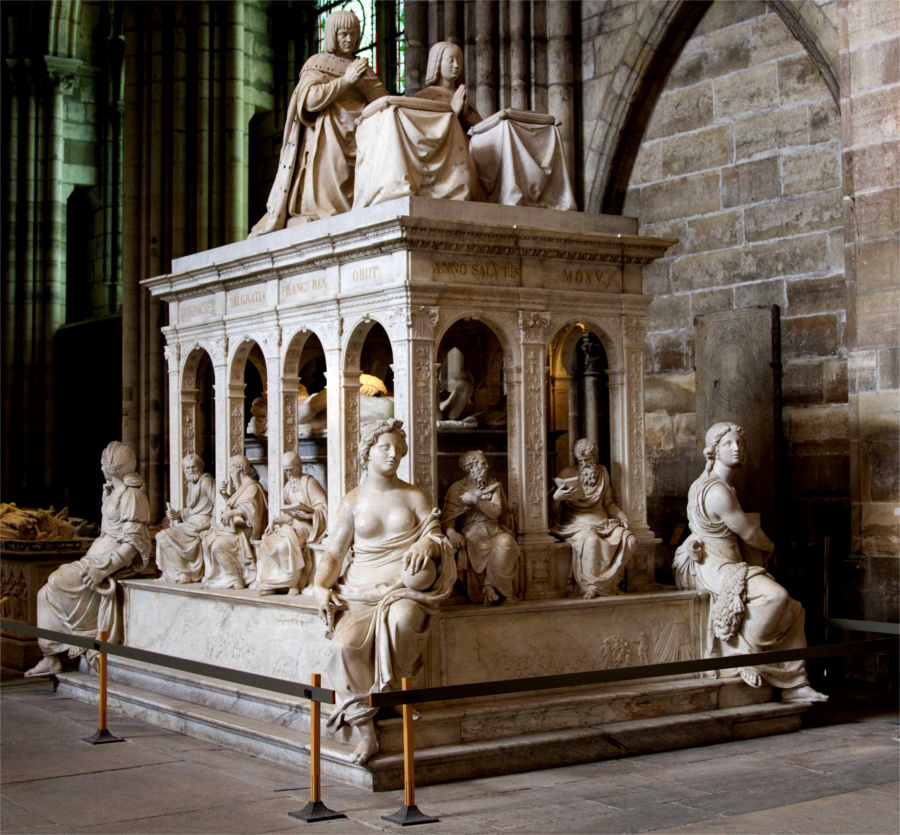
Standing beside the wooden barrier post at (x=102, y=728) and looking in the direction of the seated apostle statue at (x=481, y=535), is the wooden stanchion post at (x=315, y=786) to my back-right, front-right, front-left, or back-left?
front-right

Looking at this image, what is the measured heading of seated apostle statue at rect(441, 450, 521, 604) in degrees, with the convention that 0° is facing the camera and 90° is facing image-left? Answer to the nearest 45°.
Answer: approximately 315°

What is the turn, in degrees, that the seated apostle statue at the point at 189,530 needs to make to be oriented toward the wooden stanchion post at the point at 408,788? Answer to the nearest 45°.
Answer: approximately 45° to its left

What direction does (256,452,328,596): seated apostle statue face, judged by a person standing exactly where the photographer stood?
facing the viewer and to the left of the viewer

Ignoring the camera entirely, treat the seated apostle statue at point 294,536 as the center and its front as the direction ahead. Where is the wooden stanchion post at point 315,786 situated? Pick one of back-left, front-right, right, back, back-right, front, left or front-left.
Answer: front-left

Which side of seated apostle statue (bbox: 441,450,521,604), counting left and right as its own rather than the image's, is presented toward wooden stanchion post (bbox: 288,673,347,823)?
right

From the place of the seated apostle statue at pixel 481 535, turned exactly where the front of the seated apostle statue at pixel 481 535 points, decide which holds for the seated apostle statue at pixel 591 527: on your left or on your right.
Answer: on your left

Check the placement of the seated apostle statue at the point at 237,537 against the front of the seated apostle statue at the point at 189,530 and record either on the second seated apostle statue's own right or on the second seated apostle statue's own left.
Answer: on the second seated apostle statue's own left

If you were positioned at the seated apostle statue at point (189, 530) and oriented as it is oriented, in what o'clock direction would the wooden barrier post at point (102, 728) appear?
The wooden barrier post is roughly at 11 o'clock from the seated apostle statue.

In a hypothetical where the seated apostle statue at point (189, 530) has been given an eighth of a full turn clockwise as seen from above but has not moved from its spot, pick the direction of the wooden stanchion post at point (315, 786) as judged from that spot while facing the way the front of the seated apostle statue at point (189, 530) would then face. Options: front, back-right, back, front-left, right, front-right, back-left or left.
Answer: left

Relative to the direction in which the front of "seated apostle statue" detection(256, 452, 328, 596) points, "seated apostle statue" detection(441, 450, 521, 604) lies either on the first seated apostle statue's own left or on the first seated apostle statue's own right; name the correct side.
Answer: on the first seated apostle statue's own left

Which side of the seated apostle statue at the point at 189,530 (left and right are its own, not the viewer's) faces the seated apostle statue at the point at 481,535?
left

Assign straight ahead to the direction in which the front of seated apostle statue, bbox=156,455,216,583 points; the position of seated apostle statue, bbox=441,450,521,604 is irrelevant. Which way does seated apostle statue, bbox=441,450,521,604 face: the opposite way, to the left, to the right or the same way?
to the left

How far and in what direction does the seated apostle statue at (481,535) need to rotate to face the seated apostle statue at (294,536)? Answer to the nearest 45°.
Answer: approximately 180°

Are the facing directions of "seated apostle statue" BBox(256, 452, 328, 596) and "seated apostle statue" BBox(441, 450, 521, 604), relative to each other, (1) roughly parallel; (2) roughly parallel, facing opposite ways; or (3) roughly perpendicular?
roughly perpendicular

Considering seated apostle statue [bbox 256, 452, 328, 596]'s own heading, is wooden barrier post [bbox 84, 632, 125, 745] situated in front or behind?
in front

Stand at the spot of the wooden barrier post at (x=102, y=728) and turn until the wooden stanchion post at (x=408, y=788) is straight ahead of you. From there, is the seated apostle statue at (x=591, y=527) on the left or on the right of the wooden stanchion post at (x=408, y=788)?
left

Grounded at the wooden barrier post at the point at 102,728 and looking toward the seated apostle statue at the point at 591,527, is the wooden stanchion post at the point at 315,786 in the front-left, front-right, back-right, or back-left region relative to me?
front-right
